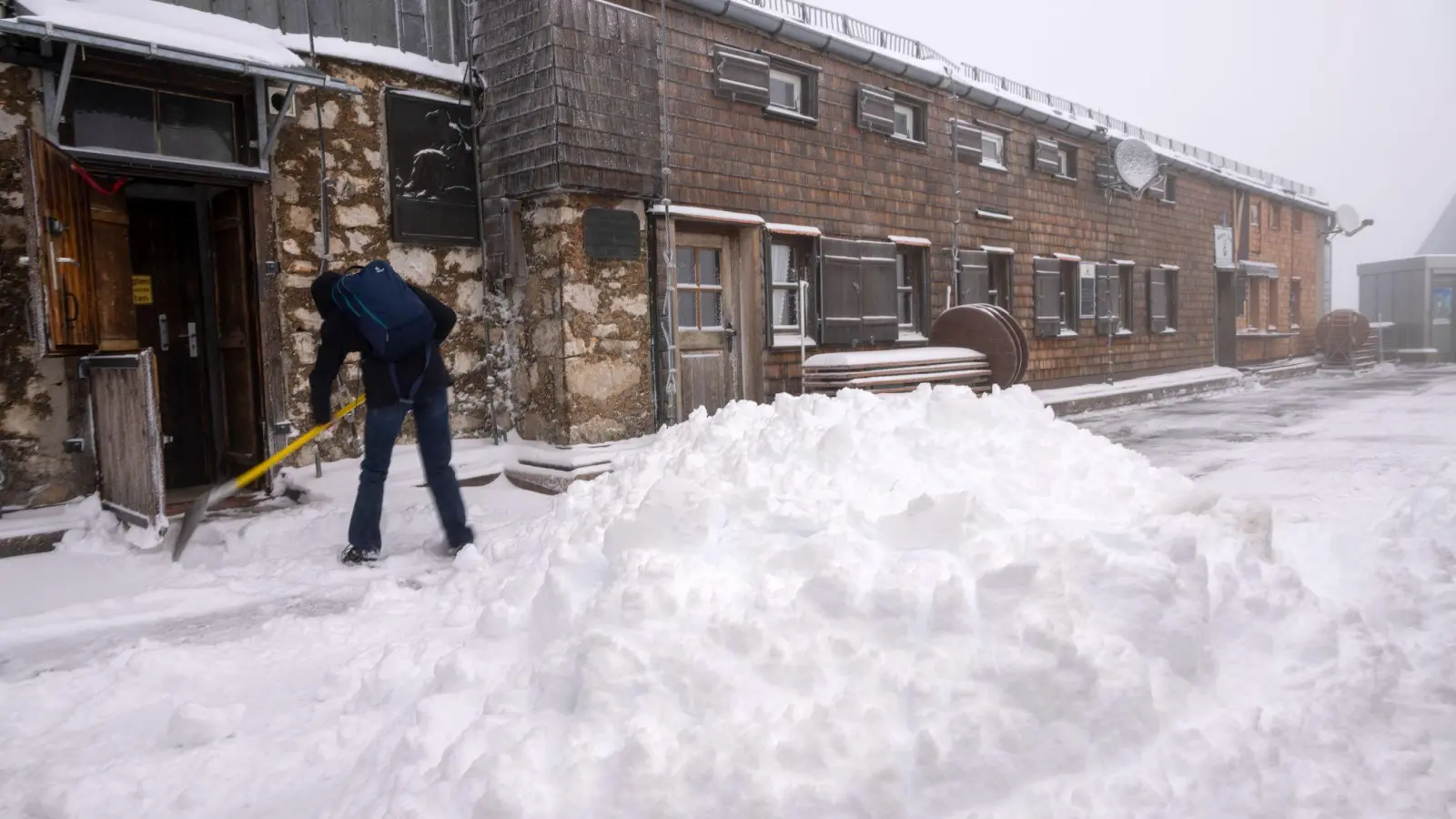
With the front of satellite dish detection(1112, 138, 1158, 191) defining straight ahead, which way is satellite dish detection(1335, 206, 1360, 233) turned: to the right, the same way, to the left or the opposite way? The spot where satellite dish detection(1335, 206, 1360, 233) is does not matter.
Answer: the same way

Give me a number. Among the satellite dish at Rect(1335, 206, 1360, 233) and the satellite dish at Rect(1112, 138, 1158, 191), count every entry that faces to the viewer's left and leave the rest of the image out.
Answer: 0

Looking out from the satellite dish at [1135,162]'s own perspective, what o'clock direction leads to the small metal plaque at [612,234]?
The small metal plaque is roughly at 2 o'clock from the satellite dish.

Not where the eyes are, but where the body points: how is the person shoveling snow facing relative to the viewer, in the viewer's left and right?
facing away from the viewer and to the left of the viewer

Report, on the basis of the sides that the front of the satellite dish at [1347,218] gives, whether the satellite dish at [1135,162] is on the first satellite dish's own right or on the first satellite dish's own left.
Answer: on the first satellite dish's own right

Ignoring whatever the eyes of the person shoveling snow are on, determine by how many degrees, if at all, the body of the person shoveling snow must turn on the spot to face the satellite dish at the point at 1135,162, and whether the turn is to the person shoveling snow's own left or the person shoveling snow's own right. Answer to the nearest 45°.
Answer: approximately 90° to the person shoveling snow's own right

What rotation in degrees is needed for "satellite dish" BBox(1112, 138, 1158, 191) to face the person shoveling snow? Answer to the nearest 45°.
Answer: approximately 45° to its right

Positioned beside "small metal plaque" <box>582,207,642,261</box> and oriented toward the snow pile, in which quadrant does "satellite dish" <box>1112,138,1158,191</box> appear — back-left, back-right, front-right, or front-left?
back-left

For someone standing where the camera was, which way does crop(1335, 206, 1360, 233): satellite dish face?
facing the viewer and to the right of the viewer

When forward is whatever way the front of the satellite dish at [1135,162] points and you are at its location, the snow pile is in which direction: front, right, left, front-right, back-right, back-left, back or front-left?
front-right

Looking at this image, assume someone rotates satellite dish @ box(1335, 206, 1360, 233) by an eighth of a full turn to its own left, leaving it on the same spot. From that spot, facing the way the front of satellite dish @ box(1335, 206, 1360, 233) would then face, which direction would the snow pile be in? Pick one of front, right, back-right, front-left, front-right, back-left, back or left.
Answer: right
